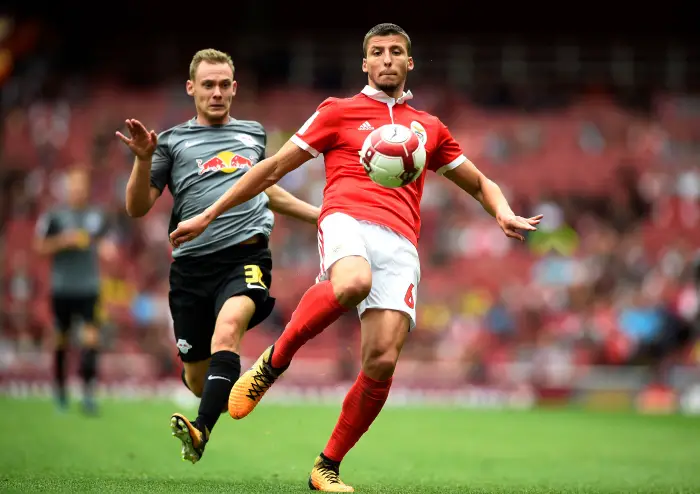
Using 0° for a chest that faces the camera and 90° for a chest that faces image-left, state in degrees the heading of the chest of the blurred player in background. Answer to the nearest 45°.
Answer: approximately 0°

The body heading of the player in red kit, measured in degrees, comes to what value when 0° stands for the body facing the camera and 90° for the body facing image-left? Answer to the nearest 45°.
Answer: approximately 0°

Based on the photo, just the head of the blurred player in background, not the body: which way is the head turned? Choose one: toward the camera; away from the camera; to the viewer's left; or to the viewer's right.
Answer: toward the camera

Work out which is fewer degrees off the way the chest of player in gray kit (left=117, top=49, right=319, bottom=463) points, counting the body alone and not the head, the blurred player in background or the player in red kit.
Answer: the player in red kit

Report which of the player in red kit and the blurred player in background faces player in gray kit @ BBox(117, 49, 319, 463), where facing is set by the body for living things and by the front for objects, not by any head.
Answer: the blurred player in background

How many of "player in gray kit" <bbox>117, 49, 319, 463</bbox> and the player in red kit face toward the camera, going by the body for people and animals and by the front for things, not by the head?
2

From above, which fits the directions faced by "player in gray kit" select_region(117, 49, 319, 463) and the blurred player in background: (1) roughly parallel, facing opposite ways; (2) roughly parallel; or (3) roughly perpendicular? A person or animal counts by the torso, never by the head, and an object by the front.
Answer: roughly parallel

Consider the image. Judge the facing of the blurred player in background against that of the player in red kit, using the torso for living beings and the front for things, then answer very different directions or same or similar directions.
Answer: same or similar directions

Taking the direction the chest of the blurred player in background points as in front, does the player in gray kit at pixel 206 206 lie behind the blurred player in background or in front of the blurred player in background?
in front

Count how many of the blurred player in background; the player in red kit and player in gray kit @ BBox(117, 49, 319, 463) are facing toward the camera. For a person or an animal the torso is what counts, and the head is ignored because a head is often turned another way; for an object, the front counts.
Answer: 3

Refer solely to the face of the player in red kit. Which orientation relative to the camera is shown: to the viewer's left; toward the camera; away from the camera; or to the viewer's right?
toward the camera

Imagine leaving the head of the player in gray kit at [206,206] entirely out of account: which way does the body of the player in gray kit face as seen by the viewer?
toward the camera

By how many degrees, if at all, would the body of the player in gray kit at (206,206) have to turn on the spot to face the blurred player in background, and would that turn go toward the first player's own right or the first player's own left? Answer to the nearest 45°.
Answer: approximately 180°

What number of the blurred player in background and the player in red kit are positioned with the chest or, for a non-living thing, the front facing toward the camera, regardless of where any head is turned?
2

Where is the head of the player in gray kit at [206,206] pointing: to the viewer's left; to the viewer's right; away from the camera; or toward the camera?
toward the camera
